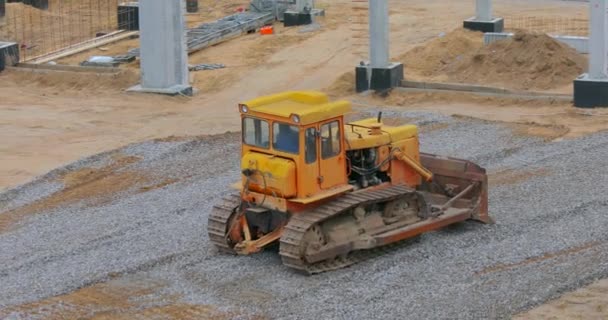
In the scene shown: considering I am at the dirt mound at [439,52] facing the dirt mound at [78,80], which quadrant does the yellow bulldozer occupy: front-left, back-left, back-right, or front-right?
front-left

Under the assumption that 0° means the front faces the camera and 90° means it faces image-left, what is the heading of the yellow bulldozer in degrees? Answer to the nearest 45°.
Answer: approximately 225°

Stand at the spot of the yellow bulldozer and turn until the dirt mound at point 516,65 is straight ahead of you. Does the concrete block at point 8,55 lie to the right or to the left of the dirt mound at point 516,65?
left

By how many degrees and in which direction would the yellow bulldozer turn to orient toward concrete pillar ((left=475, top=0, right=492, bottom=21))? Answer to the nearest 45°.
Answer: approximately 45° to its left

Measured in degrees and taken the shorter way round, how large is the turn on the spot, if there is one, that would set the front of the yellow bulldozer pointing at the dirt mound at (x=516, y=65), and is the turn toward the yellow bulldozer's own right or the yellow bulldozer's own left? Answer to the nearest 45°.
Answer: approximately 45° to the yellow bulldozer's own left

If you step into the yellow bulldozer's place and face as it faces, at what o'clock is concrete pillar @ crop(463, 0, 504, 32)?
The concrete pillar is roughly at 11 o'clock from the yellow bulldozer.

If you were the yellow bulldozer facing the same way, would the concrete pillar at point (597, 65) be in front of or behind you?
in front

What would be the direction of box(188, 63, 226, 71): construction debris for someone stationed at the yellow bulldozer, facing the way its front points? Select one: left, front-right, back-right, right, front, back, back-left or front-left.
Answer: front-left

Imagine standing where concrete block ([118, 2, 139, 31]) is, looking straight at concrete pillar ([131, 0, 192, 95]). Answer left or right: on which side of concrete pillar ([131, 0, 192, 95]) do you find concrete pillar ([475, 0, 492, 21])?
left

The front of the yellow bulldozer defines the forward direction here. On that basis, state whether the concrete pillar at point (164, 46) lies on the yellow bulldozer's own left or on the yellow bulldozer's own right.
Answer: on the yellow bulldozer's own left

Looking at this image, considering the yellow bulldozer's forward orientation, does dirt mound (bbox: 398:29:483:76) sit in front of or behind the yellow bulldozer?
in front

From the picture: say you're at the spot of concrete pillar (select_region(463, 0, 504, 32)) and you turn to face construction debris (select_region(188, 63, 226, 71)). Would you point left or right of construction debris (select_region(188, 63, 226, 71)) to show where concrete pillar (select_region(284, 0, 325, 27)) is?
right
